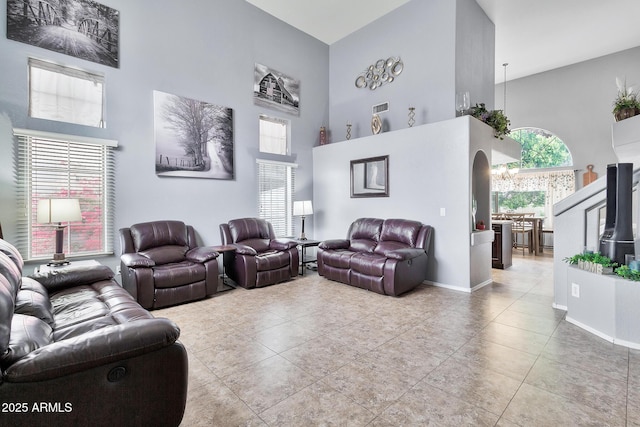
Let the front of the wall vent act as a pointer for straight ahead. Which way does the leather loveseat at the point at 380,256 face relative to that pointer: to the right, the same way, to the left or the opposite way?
the same way

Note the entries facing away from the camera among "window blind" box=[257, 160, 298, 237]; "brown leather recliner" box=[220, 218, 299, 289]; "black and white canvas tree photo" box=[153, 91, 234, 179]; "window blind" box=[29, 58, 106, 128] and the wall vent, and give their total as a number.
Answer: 0

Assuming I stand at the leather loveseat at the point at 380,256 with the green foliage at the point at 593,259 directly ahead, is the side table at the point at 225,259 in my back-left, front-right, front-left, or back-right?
back-right

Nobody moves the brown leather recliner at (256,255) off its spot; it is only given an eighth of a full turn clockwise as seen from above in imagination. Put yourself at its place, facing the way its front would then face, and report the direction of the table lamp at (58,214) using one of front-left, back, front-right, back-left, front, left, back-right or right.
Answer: front-right

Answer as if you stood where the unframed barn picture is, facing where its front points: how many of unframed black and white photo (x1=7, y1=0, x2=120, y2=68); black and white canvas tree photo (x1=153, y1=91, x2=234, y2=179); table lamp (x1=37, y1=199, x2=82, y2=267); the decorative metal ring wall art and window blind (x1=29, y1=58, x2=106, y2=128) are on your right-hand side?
4

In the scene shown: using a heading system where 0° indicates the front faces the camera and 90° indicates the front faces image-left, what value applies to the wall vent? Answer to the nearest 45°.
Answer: approximately 45°

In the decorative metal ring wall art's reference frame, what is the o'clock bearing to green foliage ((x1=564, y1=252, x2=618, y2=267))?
The green foliage is roughly at 9 o'clock from the decorative metal ring wall art.

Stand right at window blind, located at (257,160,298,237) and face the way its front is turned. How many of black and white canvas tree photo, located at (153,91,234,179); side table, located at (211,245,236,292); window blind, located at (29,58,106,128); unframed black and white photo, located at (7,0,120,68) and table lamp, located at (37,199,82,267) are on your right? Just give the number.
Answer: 5

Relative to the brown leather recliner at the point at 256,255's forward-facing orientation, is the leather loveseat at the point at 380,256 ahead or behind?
ahead

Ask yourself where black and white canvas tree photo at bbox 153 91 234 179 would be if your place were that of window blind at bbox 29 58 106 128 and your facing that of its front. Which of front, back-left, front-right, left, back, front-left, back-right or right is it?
front-left

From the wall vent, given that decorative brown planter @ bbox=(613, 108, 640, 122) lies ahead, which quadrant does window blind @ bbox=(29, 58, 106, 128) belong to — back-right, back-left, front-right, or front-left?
back-right

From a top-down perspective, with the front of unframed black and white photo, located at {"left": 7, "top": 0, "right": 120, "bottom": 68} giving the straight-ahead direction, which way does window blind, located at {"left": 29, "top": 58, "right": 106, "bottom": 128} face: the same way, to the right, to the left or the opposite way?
the same way

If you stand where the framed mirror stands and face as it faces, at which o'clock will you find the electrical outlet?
The electrical outlet is roughly at 9 o'clock from the framed mirror.

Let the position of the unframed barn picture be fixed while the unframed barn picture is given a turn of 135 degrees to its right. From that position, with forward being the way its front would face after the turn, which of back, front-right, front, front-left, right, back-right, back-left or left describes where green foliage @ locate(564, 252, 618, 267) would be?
back-left
